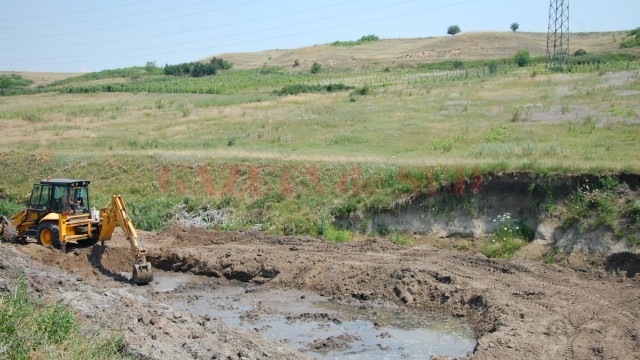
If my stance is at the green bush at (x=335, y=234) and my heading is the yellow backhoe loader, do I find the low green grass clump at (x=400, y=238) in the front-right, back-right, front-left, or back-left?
back-left

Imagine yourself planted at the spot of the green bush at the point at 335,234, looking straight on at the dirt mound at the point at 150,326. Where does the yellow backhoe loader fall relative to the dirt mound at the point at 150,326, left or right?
right

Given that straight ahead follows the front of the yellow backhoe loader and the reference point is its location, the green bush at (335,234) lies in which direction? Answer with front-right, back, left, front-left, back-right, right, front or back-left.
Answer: back-right

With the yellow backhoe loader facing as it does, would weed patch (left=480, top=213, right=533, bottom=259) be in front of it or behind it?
behind

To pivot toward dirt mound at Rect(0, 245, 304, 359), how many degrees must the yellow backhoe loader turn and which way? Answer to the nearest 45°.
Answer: approximately 135° to its left

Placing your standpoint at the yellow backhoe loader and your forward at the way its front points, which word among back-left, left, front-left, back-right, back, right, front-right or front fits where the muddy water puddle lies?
back

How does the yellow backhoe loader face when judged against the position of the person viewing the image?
facing away from the viewer and to the left of the viewer

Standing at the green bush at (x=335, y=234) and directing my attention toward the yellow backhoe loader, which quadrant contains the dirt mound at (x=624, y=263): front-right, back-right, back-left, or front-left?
back-left

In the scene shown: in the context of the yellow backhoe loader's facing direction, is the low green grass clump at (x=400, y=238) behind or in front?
behind

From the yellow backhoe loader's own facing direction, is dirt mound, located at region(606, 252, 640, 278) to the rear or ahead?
to the rear
